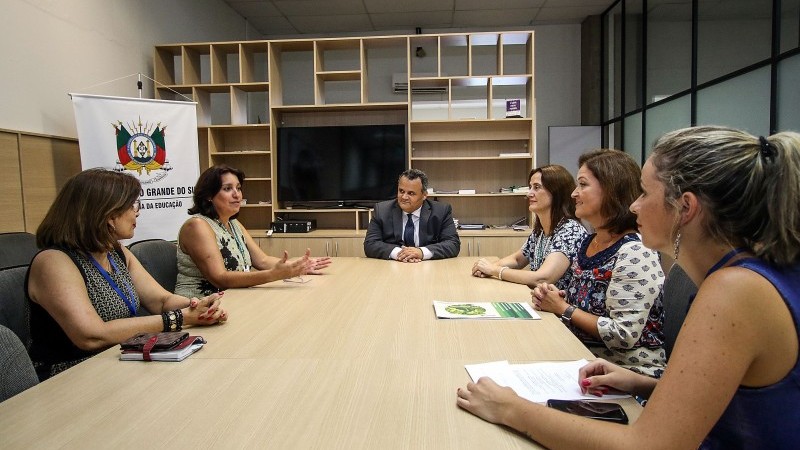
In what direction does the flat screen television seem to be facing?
toward the camera

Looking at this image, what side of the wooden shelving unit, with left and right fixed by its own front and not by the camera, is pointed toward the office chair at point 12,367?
front

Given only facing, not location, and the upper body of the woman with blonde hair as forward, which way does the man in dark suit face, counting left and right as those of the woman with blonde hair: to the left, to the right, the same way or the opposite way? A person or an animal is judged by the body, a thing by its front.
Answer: to the left

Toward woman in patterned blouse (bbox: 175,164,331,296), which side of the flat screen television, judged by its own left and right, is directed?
front

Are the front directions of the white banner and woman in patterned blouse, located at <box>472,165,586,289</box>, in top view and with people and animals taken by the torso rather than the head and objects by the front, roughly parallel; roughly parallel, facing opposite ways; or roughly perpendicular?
roughly perpendicular

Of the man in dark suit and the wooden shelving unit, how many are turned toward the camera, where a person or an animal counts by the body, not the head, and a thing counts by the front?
2

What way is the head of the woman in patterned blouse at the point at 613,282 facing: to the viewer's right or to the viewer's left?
to the viewer's left

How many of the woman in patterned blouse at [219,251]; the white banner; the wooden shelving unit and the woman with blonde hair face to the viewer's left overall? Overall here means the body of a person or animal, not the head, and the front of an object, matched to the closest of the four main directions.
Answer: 1

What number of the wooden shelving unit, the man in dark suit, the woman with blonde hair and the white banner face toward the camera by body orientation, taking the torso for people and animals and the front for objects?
3

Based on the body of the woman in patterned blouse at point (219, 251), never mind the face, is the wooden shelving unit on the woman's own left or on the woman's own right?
on the woman's own left

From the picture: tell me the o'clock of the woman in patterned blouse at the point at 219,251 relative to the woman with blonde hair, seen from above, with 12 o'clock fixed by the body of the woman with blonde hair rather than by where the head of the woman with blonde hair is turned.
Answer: The woman in patterned blouse is roughly at 1 o'clock from the woman with blonde hair.

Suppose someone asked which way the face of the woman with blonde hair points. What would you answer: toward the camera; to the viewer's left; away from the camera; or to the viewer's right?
to the viewer's left
